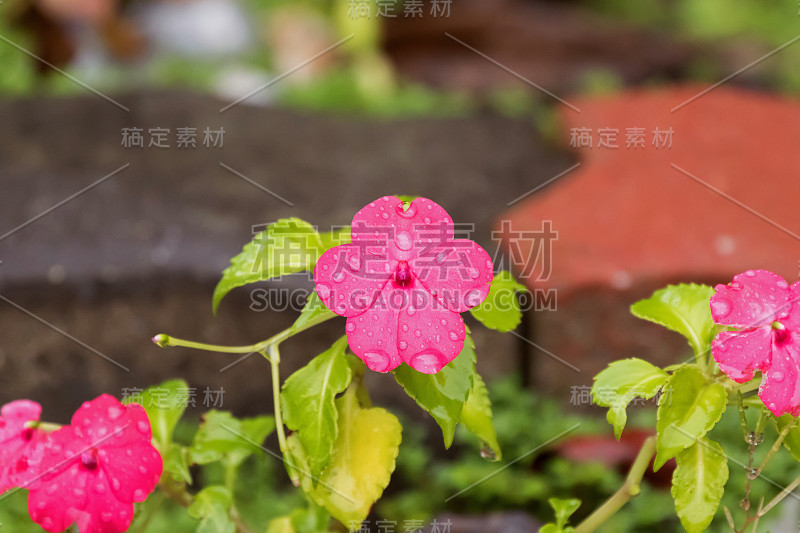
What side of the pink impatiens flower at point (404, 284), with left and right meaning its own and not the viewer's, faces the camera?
front
